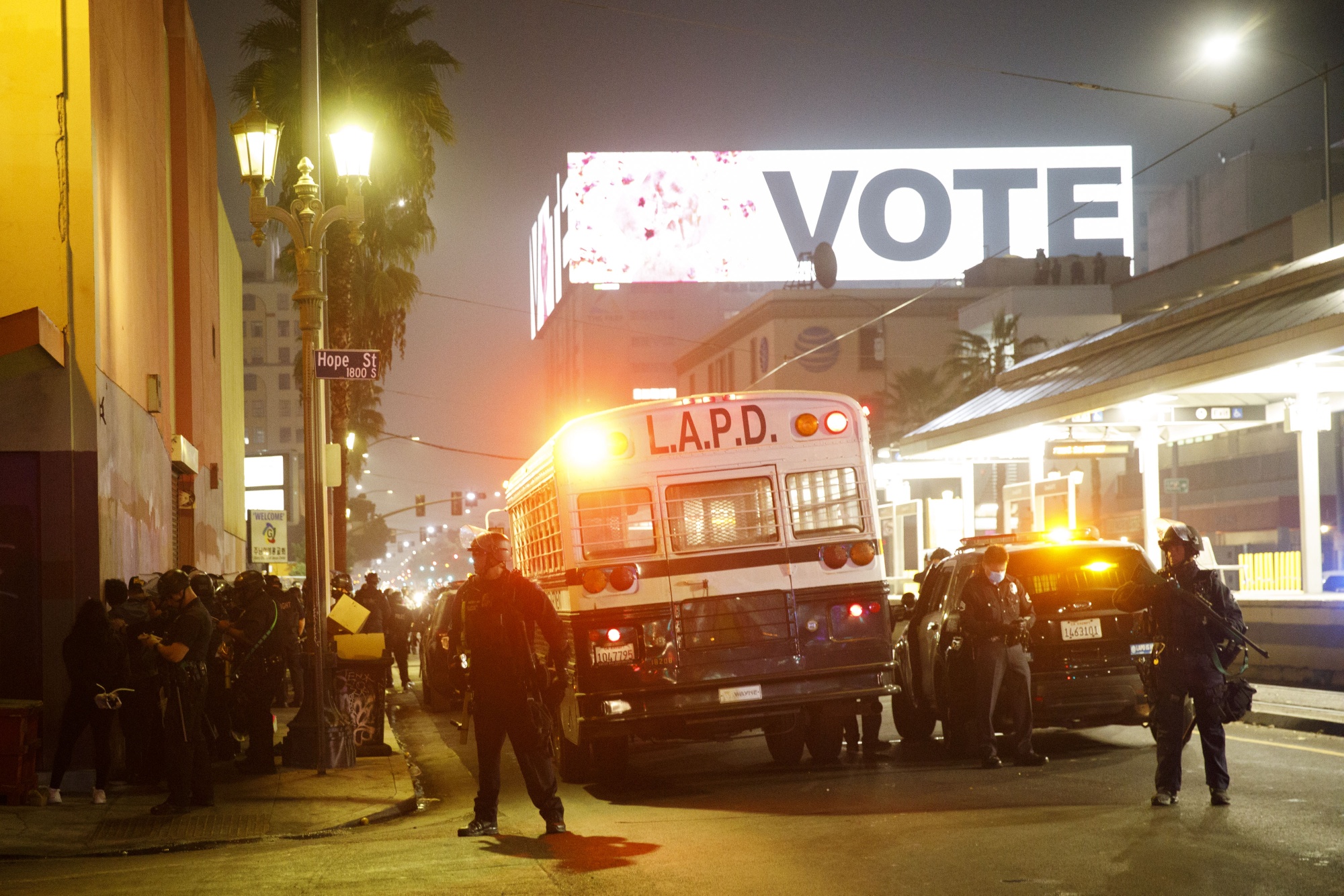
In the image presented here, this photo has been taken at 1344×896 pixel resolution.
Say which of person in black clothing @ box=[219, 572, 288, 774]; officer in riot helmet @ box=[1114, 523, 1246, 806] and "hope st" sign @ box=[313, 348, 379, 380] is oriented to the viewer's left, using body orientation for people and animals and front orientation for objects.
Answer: the person in black clothing

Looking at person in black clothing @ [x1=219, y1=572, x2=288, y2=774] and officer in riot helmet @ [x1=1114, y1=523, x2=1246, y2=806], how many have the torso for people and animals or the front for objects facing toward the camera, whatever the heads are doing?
1

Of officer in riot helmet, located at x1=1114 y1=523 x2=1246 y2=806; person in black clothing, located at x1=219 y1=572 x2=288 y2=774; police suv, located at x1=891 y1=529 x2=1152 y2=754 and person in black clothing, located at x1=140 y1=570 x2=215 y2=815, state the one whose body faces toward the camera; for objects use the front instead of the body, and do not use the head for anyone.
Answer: the officer in riot helmet

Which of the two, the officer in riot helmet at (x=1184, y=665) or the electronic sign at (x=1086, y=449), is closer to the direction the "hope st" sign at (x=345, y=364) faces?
the officer in riot helmet

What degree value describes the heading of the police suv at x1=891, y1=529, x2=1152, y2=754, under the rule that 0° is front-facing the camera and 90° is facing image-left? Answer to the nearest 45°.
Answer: approximately 135°

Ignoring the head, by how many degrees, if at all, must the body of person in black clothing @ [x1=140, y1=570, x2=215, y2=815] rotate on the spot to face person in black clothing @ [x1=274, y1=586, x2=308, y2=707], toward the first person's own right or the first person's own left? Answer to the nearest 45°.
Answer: approximately 90° to the first person's own right

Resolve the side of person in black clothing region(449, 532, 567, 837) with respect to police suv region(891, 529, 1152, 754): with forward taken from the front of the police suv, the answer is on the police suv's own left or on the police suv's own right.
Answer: on the police suv's own left

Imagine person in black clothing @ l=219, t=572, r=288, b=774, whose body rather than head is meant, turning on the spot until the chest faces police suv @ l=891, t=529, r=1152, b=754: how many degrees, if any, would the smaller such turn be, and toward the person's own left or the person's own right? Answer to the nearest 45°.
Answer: approximately 135° to the person's own left

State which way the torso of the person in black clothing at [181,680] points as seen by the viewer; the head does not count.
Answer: to the viewer's left

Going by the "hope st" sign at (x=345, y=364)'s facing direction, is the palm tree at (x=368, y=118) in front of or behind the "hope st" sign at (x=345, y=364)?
behind
